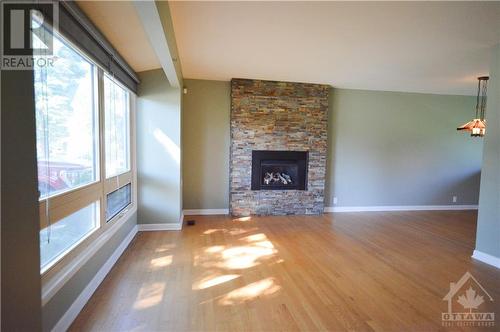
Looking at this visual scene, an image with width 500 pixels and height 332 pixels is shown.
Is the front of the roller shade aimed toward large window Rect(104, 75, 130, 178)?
no

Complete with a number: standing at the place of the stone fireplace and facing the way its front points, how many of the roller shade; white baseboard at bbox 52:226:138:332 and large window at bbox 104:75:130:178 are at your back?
0

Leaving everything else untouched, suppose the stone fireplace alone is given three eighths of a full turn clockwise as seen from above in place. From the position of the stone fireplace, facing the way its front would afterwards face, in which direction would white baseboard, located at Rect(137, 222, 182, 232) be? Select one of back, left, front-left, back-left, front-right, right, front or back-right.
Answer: left

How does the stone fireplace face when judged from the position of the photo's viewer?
facing the viewer

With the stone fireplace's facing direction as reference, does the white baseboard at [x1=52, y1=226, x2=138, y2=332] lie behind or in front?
in front

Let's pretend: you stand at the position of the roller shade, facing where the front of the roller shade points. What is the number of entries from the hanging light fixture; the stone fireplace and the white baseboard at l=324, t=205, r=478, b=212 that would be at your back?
0

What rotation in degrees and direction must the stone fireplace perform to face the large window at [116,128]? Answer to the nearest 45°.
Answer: approximately 45° to its right

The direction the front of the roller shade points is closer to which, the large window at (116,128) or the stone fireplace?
the stone fireplace

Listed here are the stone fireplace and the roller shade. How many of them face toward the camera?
1

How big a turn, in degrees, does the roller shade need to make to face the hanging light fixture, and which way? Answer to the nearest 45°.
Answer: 0° — it already faces it

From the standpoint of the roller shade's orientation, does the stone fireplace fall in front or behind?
in front

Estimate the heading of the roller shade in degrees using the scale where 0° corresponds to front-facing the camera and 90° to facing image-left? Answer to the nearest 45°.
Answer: approximately 270°

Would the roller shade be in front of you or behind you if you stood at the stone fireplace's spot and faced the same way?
in front
